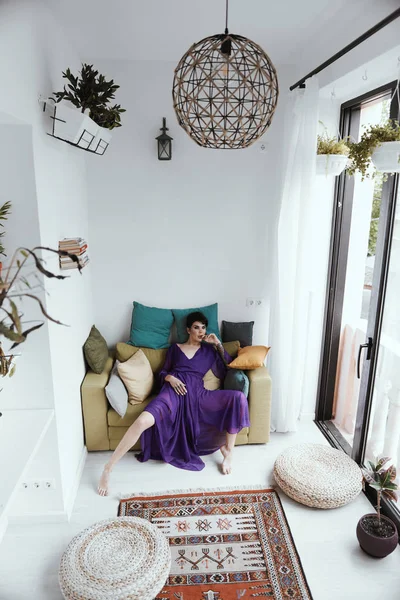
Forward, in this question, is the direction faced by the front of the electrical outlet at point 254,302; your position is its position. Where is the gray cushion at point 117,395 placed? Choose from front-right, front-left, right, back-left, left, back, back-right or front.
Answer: front-right

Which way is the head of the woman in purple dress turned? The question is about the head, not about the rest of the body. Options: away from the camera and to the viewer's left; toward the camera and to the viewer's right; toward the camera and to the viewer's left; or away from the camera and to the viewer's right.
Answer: toward the camera and to the viewer's right

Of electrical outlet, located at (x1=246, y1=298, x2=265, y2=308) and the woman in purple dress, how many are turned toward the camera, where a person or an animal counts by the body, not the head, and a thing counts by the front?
2

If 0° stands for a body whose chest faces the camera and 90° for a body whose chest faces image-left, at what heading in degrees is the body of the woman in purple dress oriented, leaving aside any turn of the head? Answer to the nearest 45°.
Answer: approximately 0°

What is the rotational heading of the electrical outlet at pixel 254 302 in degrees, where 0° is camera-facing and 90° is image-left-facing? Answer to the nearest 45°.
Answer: approximately 0°

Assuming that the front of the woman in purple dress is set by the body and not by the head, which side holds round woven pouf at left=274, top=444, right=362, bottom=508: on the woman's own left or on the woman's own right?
on the woman's own left

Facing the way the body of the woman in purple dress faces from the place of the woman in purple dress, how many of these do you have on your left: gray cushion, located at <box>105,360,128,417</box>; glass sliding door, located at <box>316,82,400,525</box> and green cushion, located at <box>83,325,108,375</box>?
1

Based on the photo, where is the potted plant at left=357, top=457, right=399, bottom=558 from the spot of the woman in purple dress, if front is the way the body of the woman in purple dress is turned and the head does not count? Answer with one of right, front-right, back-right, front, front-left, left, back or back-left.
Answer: front-left
